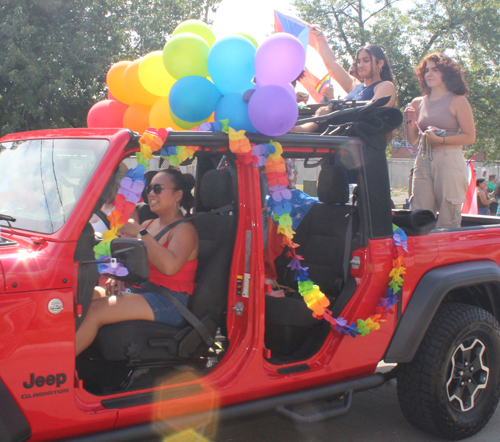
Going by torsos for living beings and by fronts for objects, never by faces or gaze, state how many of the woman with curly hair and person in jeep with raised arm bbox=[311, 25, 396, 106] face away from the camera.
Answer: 0

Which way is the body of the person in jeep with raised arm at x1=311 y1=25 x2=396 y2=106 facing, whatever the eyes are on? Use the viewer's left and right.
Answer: facing the viewer and to the left of the viewer

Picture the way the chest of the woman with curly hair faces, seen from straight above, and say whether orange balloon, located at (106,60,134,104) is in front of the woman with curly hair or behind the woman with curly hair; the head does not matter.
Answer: in front

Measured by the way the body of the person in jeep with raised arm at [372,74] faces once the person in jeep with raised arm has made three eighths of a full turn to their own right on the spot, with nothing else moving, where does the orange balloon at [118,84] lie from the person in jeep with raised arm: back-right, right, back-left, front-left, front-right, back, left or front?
back-left

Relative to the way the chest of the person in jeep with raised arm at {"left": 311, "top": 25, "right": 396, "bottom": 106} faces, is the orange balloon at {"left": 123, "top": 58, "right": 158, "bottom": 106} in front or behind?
in front

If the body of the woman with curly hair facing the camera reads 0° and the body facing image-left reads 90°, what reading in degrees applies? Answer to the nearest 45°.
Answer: approximately 45°

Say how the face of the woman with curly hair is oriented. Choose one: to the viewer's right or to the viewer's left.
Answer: to the viewer's left
